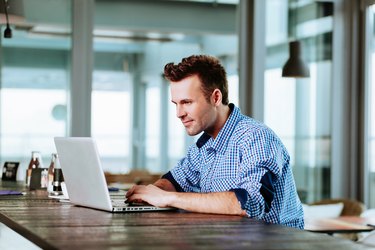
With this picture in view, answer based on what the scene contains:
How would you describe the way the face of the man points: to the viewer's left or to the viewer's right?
to the viewer's left

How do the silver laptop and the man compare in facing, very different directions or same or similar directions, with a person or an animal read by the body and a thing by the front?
very different directions

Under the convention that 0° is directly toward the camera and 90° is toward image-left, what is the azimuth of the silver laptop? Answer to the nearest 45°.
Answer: approximately 225°

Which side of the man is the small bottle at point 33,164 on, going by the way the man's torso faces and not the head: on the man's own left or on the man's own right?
on the man's own right

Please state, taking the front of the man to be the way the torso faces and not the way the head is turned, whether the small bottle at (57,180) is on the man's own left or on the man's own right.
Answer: on the man's own right

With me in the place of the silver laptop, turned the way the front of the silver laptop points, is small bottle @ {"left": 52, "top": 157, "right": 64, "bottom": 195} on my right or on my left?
on my left
